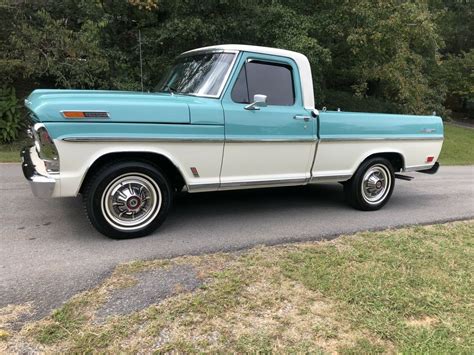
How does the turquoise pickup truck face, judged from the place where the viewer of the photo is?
facing the viewer and to the left of the viewer
